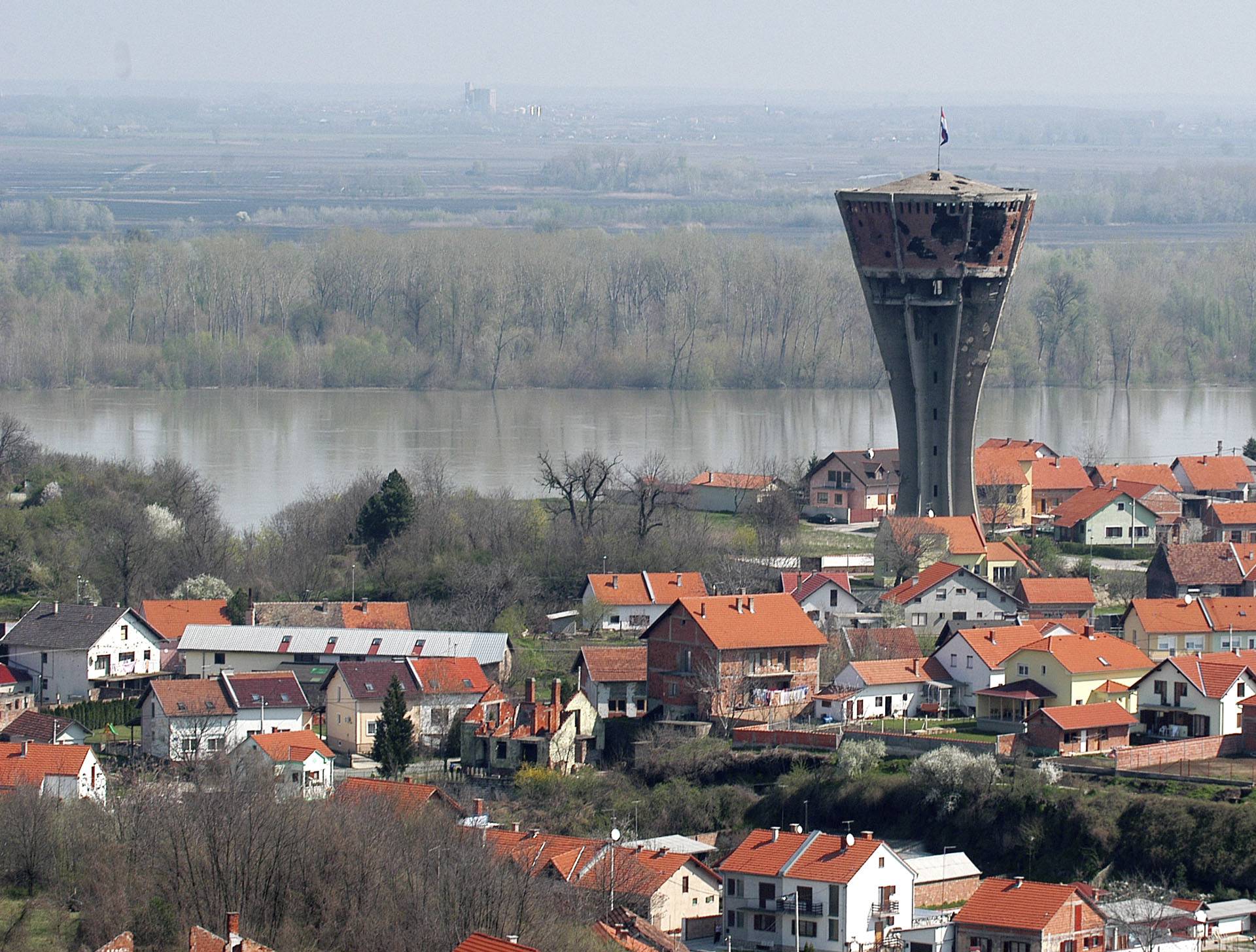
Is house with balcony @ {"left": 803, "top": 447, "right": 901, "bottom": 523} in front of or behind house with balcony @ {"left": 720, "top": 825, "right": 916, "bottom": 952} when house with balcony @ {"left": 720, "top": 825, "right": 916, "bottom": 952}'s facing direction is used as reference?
behind

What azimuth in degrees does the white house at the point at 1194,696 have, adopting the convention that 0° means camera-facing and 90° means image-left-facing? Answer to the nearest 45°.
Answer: approximately 45°

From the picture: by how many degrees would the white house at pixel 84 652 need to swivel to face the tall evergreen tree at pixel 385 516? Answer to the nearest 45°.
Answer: approximately 90° to its left

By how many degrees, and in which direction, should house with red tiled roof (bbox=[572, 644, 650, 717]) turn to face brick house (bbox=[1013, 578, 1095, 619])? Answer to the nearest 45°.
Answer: approximately 135° to its left

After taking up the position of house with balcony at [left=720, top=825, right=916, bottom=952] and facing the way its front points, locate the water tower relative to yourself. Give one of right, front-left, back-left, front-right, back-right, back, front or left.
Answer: back-right

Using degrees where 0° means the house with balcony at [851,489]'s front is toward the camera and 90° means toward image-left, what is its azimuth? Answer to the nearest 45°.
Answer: approximately 45°

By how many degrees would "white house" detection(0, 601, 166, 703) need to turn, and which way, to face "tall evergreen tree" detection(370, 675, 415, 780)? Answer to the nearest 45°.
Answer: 0° — it already faces it

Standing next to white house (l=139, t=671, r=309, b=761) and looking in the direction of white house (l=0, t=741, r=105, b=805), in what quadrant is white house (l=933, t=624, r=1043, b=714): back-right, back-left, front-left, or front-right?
back-left
